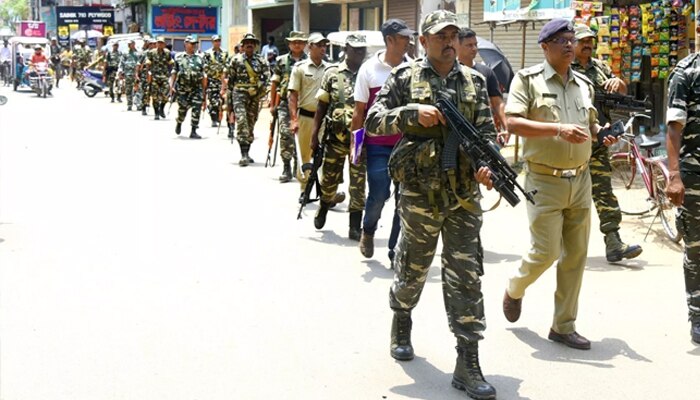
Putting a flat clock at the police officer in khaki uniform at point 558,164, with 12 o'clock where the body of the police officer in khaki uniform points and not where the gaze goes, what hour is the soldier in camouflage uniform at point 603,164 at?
The soldier in camouflage uniform is roughly at 8 o'clock from the police officer in khaki uniform.

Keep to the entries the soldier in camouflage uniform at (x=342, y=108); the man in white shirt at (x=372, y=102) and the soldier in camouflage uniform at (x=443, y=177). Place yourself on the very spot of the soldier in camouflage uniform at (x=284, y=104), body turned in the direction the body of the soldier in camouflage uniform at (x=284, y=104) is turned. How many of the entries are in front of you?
3

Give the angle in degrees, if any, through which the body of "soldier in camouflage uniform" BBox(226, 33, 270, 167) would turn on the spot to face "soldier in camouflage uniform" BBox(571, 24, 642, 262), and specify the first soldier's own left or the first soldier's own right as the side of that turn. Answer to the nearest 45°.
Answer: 0° — they already face them

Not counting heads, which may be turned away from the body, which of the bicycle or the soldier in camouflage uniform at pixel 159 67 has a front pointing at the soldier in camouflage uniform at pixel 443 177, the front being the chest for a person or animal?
the soldier in camouflage uniform at pixel 159 67

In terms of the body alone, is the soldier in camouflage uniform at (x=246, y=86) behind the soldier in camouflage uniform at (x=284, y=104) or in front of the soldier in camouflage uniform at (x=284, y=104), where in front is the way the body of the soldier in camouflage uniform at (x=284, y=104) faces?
behind

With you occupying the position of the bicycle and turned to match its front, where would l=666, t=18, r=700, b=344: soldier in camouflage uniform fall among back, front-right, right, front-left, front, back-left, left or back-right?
back-left

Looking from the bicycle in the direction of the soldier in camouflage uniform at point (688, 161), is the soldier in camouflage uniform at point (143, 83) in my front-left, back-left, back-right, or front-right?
back-right
